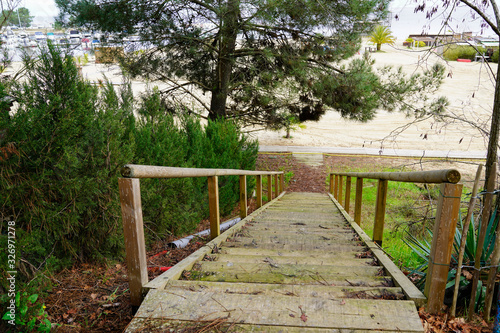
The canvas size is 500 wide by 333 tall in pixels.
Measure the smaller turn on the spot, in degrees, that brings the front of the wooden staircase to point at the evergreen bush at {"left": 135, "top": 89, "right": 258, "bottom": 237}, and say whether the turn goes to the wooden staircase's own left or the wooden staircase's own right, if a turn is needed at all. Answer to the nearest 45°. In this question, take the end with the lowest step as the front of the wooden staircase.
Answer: approximately 45° to the wooden staircase's own left

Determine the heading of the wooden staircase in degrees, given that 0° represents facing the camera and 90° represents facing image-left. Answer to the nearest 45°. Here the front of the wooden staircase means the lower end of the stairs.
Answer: approximately 180°

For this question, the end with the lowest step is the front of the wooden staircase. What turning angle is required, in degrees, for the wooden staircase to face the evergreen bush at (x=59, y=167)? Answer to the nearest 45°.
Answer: approximately 45° to its left
